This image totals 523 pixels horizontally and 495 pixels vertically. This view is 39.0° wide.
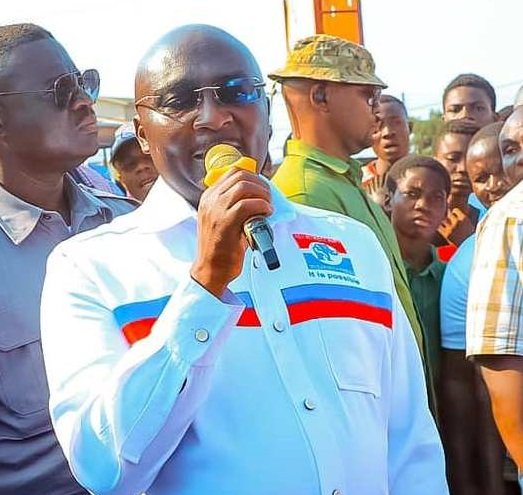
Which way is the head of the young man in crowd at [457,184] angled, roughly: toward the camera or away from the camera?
toward the camera

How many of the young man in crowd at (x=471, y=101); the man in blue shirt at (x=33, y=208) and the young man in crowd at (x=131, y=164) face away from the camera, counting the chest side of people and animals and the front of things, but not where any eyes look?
0

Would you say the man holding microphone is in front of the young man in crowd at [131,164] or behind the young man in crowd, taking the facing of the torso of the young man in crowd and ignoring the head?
in front

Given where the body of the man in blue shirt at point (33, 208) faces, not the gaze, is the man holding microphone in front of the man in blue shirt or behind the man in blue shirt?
in front

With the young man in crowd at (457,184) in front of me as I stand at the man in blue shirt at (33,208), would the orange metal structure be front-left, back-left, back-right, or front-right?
front-left

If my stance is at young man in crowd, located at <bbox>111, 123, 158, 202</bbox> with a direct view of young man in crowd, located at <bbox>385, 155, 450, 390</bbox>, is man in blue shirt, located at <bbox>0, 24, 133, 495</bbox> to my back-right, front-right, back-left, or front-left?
front-right

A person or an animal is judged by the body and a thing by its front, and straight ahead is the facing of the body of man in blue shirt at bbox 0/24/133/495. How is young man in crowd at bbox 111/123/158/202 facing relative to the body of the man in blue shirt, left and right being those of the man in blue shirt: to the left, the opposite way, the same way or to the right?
the same way

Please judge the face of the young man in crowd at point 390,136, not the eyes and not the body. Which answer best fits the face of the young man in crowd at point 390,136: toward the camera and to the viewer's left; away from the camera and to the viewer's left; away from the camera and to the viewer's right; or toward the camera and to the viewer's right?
toward the camera and to the viewer's left

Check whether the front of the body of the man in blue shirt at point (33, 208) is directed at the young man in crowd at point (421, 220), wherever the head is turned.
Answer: no

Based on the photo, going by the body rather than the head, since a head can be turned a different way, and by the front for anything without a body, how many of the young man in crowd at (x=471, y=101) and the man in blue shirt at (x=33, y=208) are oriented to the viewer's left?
0

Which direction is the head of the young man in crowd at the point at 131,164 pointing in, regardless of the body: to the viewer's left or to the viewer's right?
to the viewer's right

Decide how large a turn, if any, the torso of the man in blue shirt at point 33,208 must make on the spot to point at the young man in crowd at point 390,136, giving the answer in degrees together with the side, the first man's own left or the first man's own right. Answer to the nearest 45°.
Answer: approximately 90° to the first man's own left

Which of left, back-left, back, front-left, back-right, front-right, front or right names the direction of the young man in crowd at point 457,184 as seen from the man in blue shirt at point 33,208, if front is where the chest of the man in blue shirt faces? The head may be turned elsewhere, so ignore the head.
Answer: left

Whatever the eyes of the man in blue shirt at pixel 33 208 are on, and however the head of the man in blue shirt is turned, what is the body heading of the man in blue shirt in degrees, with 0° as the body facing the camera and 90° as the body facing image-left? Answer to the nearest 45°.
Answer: approximately 315°

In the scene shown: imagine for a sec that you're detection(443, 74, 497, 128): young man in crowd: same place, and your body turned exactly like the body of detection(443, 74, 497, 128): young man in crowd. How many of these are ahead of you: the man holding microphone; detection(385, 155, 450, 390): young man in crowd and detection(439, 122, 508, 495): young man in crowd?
3

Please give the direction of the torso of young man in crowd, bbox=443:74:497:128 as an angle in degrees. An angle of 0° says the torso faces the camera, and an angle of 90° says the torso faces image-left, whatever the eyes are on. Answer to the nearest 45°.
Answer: approximately 0°
